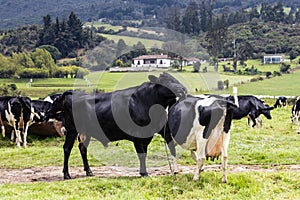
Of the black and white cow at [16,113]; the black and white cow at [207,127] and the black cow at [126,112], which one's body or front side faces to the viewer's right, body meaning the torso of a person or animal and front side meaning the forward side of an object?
the black cow

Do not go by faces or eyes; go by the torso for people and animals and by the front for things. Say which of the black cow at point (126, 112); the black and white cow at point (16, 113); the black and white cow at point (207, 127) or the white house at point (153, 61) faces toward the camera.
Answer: the white house

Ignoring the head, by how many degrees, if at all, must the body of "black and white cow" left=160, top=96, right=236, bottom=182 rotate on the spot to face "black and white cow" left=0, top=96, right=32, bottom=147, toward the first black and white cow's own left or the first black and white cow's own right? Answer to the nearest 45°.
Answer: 0° — it already faces it

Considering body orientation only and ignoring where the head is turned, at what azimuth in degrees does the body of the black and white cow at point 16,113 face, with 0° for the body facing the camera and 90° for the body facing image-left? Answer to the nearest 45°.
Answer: approximately 135°

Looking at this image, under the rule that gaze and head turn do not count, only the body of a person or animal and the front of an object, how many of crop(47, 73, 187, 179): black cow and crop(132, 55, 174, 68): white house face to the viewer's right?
1

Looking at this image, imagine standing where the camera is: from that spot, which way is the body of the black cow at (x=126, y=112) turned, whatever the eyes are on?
to the viewer's right

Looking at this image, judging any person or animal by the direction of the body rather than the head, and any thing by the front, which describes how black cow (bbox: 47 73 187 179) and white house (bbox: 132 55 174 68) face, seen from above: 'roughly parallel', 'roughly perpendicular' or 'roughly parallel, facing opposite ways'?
roughly perpendicular

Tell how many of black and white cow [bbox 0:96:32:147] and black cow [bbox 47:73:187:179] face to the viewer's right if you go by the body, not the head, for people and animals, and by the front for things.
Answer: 1

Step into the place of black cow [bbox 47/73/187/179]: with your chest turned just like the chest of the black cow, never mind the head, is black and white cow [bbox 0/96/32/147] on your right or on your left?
on your left
